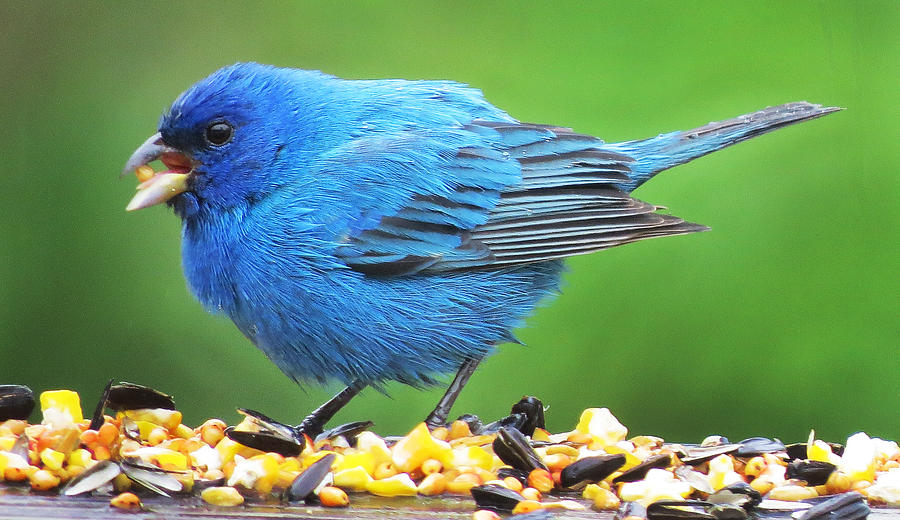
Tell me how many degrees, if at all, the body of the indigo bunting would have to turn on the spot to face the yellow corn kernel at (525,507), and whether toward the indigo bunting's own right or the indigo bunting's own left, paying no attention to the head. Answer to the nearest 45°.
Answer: approximately 135° to the indigo bunting's own left

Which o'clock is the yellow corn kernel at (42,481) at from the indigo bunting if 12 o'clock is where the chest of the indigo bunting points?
The yellow corn kernel is roughly at 10 o'clock from the indigo bunting.

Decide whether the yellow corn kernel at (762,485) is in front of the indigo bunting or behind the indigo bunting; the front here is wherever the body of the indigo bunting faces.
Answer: behind

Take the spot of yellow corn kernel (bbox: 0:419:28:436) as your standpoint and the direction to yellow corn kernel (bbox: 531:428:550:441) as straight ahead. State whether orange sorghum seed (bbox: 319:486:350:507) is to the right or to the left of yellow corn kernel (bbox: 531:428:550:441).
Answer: right

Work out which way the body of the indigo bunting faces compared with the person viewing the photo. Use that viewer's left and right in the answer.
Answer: facing to the left of the viewer

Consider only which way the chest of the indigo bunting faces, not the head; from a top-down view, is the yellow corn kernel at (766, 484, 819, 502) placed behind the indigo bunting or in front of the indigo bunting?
behind

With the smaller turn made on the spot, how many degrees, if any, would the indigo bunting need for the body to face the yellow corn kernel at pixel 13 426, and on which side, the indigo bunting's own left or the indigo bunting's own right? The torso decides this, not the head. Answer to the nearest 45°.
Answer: approximately 45° to the indigo bunting's own left
